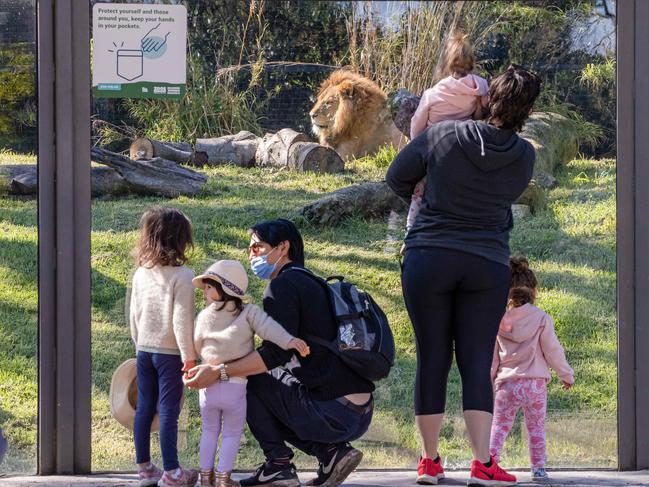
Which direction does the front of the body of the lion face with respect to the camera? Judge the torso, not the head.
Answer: to the viewer's left

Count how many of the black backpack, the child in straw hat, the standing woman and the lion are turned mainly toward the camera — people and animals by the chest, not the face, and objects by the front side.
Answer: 0

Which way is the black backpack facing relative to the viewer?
to the viewer's right

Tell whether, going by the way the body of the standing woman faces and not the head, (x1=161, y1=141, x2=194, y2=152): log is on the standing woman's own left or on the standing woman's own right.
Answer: on the standing woman's own left

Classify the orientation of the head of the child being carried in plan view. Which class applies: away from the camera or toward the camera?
away from the camera

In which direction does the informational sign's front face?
toward the camera

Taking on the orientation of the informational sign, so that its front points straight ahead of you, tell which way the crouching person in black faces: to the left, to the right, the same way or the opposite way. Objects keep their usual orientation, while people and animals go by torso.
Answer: to the right

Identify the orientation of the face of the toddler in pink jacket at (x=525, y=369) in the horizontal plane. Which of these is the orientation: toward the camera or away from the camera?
away from the camera

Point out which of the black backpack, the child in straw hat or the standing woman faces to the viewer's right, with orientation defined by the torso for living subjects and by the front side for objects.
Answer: the black backpack

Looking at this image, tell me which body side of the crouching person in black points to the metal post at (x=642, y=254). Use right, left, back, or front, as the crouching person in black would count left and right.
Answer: back

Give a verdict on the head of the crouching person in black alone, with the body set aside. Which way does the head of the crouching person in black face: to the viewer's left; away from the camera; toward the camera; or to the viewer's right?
to the viewer's left

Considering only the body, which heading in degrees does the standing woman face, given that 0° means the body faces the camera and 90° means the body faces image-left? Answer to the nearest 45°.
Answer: approximately 180°

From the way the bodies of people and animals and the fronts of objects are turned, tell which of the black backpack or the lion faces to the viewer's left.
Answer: the lion
